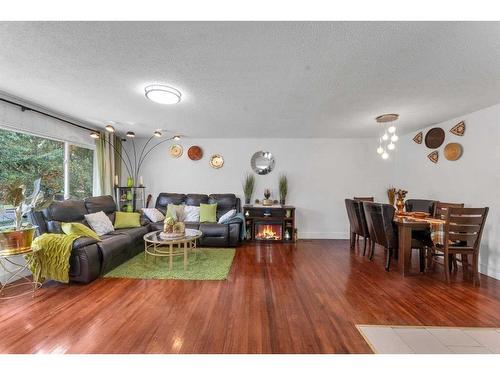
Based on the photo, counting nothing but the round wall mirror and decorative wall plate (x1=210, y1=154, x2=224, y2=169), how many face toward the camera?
2

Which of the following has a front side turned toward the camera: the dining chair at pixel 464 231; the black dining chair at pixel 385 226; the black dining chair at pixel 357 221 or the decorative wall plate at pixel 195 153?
the decorative wall plate

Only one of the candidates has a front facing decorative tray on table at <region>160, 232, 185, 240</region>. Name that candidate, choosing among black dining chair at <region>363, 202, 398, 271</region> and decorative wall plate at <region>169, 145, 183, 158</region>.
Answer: the decorative wall plate

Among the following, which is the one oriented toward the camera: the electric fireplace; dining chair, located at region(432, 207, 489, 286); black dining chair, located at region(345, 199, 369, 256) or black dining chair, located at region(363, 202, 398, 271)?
the electric fireplace

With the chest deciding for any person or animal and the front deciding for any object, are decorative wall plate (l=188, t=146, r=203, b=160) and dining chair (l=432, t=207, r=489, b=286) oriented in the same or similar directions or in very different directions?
very different directions

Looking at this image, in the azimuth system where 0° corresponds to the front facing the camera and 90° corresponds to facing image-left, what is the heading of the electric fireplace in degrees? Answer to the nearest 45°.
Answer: approximately 0°

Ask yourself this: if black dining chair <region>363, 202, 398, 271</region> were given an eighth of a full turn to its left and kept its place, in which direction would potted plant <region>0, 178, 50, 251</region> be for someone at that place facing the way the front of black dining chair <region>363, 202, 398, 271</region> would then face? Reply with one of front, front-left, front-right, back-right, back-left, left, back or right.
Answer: back-left

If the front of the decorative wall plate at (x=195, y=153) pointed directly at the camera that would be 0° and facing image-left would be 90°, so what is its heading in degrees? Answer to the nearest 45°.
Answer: approximately 0°

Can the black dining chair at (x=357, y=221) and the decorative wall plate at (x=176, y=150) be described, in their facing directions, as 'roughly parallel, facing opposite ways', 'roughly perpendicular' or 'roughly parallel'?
roughly perpendicular
